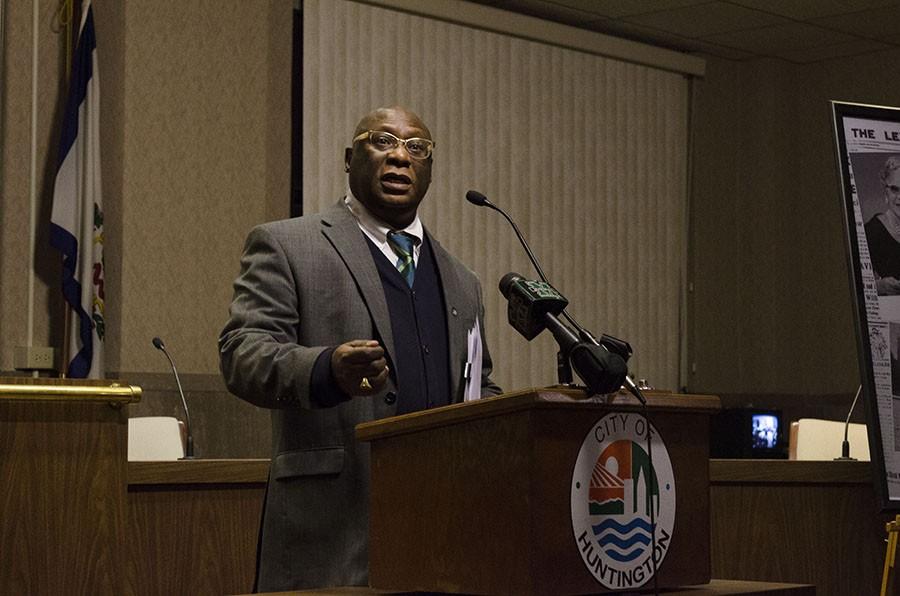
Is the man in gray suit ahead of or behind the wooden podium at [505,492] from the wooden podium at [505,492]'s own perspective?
behind

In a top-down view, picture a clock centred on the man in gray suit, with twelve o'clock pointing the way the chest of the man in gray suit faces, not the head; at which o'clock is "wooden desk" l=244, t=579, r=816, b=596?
The wooden desk is roughly at 12 o'clock from the man in gray suit.

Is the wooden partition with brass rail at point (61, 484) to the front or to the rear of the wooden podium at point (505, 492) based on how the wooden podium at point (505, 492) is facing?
to the rear

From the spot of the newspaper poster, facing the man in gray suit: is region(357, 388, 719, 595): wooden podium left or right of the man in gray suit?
left

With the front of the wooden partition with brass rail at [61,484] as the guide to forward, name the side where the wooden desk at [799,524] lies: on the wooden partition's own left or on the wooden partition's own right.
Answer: on the wooden partition's own left

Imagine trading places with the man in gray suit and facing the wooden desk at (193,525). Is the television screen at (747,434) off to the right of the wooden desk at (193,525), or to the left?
right

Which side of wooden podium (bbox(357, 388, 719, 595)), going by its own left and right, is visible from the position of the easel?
left

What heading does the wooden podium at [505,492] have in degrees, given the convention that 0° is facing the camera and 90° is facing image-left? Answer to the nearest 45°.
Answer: approximately 315°
